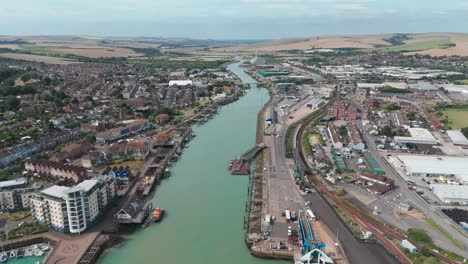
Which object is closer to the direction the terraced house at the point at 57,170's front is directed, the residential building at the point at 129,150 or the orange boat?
the orange boat

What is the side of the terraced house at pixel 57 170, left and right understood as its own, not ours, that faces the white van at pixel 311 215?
left

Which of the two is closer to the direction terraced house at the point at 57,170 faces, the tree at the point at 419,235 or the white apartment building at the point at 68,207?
the white apartment building

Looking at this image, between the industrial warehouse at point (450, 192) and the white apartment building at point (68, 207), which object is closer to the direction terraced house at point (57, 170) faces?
the white apartment building

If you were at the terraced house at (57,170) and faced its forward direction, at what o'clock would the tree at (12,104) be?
The tree is roughly at 4 o'clock from the terraced house.

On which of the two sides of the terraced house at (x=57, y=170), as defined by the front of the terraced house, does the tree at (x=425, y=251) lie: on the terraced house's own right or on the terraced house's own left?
on the terraced house's own left

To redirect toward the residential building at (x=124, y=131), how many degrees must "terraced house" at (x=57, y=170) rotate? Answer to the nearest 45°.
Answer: approximately 180°

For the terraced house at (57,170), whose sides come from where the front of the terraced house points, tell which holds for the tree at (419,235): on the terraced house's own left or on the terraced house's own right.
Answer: on the terraced house's own left

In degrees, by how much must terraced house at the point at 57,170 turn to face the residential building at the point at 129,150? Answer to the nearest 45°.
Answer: approximately 180°

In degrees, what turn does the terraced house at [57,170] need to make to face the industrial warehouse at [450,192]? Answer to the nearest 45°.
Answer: approximately 90° to its left

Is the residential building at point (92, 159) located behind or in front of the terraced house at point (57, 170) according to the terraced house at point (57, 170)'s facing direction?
behind

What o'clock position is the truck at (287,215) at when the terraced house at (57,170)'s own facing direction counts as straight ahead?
The truck is roughly at 9 o'clock from the terraced house.

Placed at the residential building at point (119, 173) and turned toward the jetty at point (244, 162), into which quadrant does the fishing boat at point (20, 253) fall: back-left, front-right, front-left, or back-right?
back-right

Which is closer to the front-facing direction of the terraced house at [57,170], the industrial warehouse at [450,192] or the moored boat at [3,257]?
the moored boat

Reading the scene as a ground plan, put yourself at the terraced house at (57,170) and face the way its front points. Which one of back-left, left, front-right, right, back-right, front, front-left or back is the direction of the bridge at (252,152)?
back-left

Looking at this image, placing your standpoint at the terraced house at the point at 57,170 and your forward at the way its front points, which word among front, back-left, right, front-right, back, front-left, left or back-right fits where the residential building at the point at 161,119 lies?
back

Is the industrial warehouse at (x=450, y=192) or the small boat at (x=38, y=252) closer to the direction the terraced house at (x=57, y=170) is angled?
the small boat

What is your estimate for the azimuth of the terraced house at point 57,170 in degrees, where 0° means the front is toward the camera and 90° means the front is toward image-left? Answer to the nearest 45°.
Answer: approximately 45°

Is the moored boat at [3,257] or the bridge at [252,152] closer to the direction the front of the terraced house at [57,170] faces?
the moored boat
